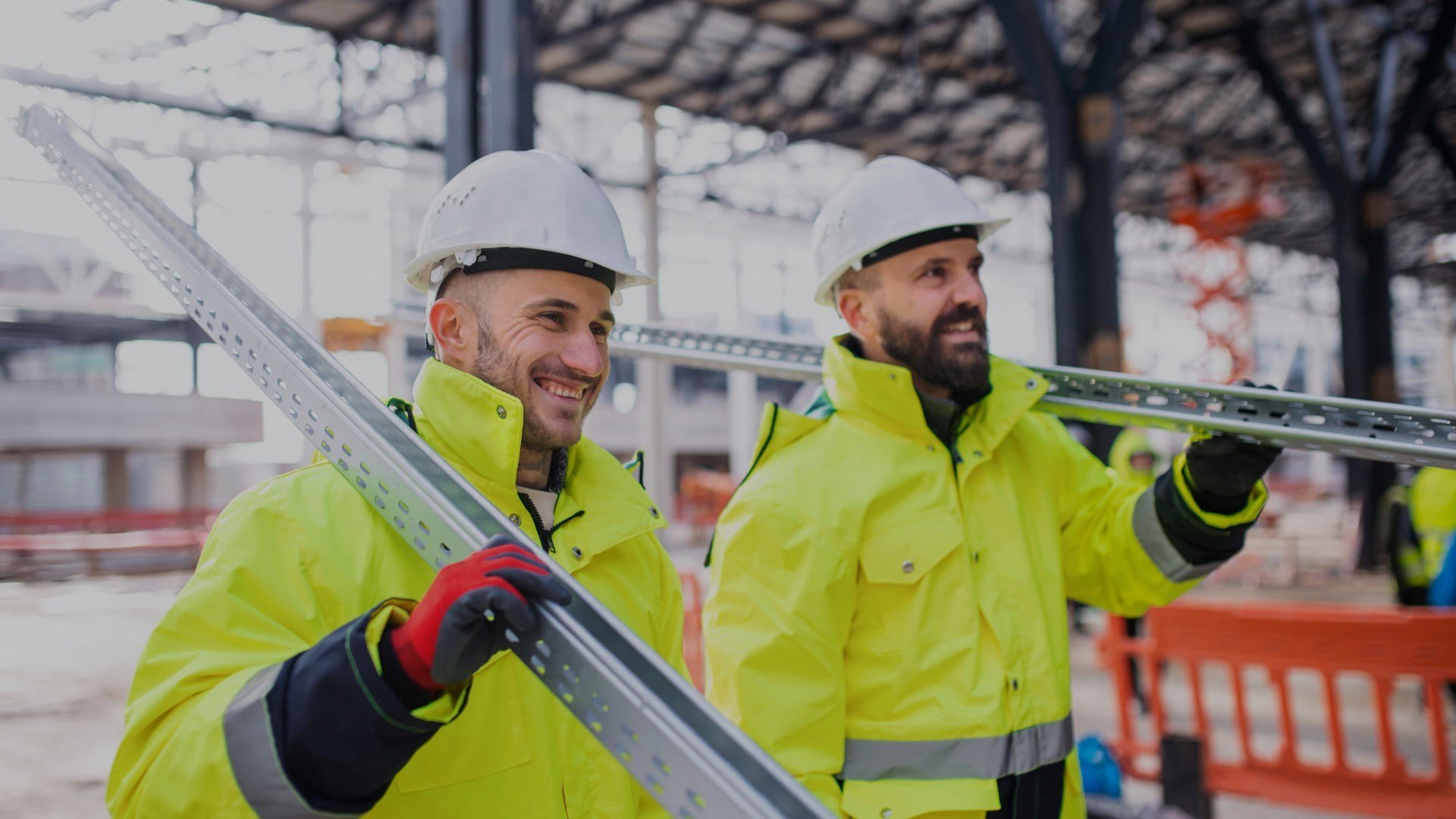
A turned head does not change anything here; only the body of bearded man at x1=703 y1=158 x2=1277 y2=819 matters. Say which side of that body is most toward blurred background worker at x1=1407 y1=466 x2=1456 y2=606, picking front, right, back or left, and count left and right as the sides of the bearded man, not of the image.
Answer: left

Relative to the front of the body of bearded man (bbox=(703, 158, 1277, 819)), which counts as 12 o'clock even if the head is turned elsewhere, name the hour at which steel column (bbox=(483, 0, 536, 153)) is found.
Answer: The steel column is roughly at 6 o'clock from the bearded man.

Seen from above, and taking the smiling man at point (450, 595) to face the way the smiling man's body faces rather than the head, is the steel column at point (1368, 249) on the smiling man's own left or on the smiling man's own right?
on the smiling man's own left

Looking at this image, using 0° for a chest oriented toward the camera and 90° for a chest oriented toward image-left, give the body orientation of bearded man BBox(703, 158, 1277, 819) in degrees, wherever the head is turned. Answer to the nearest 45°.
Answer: approximately 315°

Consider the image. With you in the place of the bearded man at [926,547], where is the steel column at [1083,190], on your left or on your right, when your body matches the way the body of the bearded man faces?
on your left

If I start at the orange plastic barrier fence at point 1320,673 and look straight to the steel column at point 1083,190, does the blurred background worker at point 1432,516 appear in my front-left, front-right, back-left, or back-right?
front-right

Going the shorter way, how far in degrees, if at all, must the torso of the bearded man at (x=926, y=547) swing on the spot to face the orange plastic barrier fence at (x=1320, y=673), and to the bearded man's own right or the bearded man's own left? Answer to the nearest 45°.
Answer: approximately 90° to the bearded man's own left

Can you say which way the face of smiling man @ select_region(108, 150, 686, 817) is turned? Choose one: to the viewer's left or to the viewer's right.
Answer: to the viewer's right

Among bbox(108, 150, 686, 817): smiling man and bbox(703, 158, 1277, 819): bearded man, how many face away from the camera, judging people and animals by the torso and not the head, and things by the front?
0

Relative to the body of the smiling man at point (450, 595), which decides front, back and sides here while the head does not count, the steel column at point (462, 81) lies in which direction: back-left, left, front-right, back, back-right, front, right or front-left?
back-left

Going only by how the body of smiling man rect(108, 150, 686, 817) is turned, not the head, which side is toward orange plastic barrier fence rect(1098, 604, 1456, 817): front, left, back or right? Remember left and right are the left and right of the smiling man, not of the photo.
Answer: left

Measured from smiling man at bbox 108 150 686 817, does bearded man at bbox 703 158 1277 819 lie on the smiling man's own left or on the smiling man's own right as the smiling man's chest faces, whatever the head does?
on the smiling man's own left

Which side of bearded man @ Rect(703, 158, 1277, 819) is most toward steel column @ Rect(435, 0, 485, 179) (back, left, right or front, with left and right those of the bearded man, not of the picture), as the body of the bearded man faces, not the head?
back

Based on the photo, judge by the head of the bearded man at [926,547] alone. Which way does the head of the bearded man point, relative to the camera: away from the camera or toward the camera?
toward the camera

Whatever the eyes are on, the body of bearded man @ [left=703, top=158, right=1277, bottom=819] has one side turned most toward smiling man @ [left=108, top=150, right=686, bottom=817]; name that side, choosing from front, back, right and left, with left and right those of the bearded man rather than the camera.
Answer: right

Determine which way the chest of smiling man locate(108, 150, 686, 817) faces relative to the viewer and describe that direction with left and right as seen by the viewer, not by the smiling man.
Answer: facing the viewer and to the right of the viewer
